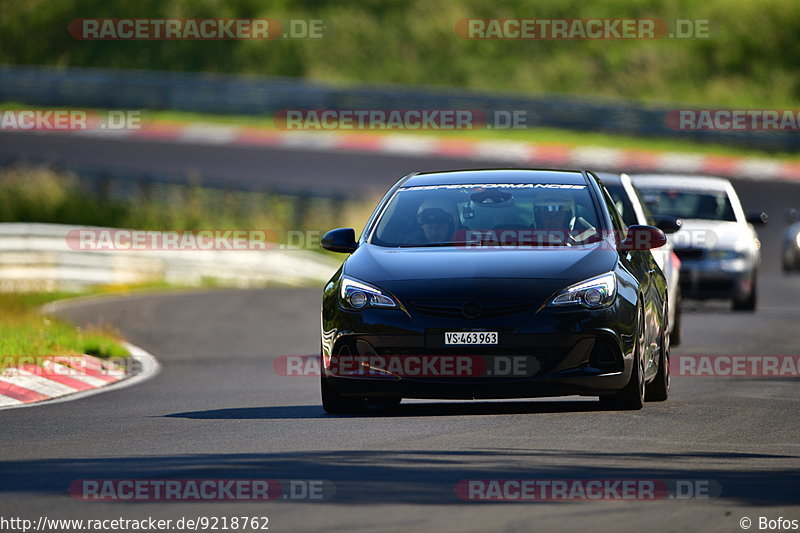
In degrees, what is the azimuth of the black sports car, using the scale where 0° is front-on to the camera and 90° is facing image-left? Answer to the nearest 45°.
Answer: approximately 0°

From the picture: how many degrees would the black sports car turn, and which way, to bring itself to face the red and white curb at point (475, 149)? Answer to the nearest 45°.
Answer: approximately 180°

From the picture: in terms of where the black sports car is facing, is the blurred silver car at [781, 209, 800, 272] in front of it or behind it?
behind

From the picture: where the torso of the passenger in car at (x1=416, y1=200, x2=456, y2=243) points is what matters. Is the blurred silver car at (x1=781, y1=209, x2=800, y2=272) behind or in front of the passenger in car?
behind

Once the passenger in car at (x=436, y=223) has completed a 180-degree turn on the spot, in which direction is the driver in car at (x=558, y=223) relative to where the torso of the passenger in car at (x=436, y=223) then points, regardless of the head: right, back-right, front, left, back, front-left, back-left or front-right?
right

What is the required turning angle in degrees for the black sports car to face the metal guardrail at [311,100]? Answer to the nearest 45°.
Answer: approximately 180°

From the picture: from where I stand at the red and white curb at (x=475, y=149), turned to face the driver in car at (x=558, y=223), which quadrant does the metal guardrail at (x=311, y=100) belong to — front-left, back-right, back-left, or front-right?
back-right

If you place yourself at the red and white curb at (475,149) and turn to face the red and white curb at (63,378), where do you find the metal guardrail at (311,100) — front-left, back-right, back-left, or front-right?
back-right

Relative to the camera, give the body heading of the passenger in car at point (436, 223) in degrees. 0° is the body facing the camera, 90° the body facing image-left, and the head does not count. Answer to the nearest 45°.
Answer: approximately 0°

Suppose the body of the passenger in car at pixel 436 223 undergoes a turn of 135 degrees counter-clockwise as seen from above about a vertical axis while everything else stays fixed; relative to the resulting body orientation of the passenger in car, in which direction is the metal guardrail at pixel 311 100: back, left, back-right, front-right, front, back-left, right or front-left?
front-left
